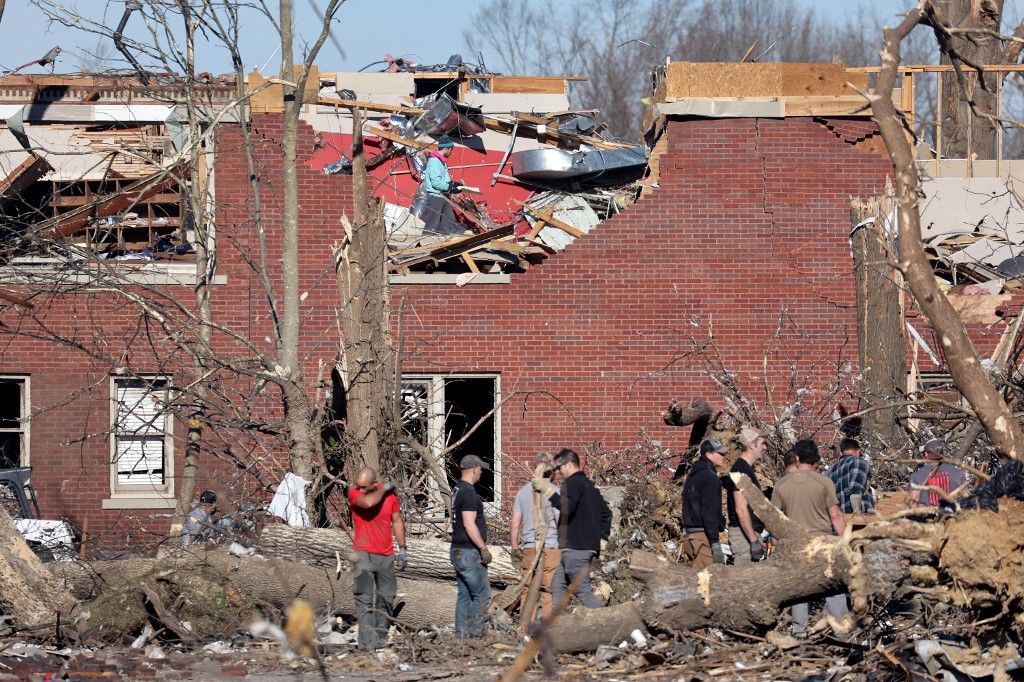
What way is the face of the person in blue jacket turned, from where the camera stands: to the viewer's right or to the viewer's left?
to the viewer's right

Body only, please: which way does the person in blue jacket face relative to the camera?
to the viewer's right

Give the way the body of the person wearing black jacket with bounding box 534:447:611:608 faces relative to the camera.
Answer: to the viewer's left

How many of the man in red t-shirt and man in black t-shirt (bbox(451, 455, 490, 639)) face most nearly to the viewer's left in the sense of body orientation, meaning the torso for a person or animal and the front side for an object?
0

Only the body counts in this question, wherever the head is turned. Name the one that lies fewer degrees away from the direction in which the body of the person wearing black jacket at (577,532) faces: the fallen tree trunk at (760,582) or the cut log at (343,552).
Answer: the cut log

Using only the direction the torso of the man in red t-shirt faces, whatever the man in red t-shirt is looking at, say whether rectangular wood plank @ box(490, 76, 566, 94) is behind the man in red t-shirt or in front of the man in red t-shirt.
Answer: behind

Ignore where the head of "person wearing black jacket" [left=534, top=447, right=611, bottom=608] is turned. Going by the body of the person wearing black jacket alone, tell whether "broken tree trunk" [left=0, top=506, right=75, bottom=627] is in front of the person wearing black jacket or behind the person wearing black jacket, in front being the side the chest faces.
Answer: in front
